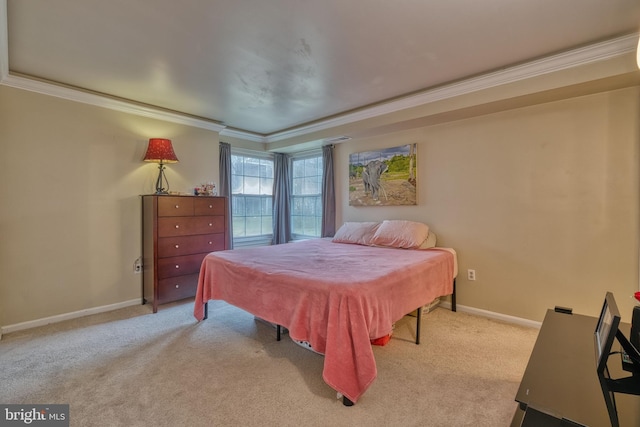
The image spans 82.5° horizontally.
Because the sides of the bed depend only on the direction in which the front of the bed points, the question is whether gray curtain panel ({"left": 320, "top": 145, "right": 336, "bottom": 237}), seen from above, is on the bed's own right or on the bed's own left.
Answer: on the bed's own right

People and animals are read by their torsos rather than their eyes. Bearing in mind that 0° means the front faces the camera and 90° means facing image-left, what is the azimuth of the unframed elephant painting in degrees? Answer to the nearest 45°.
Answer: approximately 45°

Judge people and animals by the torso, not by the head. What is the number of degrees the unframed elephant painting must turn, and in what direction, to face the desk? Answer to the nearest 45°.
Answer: approximately 45° to its left

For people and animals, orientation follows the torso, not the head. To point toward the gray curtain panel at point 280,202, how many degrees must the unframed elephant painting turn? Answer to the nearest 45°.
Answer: approximately 90° to its right

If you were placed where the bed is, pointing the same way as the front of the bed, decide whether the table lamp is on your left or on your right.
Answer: on your right

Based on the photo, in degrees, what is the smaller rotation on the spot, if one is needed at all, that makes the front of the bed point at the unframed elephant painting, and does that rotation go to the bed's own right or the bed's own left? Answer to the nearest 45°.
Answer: approximately 135° to the bed's own right

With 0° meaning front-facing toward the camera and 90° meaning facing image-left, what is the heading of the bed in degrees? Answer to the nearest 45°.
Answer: approximately 45°

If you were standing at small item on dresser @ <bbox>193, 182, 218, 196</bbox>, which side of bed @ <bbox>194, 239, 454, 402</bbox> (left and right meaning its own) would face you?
right

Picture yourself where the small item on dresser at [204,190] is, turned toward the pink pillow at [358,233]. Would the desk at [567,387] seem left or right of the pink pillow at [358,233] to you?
right
